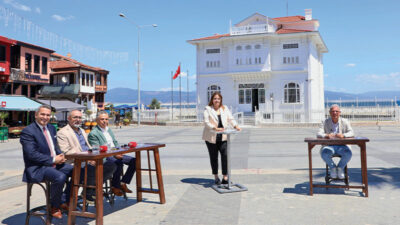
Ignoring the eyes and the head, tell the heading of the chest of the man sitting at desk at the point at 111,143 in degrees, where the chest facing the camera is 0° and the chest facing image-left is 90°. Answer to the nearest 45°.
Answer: approximately 315°

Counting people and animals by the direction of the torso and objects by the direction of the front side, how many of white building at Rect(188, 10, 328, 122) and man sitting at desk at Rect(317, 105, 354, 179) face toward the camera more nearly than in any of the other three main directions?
2

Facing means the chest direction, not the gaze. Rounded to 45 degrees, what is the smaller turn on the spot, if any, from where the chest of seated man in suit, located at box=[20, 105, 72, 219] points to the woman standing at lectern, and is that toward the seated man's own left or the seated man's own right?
approximately 45° to the seated man's own left

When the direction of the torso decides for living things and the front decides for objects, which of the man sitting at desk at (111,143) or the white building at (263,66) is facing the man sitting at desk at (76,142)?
the white building

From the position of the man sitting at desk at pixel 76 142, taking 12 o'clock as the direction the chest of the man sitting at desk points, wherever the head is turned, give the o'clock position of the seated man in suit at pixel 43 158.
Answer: The seated man in suit is roughly at 3 o'clock from the man sitting at desk.

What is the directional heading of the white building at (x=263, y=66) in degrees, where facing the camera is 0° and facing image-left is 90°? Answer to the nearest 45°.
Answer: approximately 0°

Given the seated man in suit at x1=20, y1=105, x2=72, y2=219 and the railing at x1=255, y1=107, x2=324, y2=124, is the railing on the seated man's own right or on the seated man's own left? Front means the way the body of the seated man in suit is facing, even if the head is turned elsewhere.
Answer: on the seated man's own left

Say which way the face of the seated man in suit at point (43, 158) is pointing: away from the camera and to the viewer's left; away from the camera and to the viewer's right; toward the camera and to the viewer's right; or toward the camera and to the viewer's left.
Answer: toward the camera and to the viewer's right

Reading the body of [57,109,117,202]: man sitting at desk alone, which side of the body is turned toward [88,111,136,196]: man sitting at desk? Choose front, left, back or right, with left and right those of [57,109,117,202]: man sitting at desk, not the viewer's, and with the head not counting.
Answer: left

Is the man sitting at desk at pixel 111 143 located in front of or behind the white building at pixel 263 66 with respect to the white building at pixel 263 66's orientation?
in front

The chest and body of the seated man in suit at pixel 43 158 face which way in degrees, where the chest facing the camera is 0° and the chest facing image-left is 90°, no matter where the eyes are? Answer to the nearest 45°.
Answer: approximately 315°
